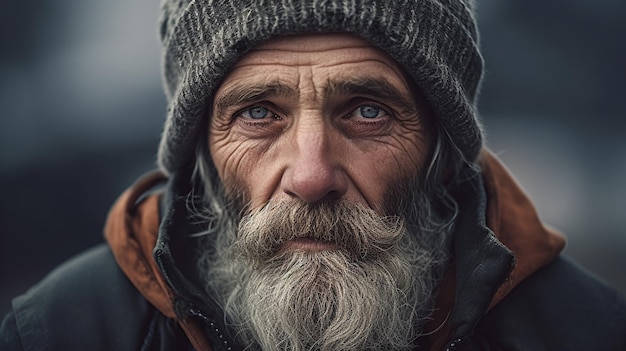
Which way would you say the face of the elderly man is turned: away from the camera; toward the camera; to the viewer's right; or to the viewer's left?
toward the camera

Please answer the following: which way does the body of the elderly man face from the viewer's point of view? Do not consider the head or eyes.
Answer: toward the camera
